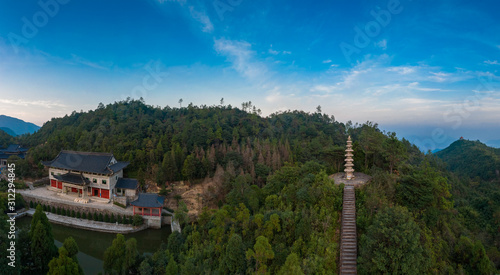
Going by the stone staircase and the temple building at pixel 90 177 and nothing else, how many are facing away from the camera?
0

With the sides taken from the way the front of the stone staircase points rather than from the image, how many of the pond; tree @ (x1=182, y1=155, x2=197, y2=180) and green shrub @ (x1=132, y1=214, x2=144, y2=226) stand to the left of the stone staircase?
0

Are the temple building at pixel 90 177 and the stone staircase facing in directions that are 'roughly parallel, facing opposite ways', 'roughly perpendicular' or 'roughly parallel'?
roughly parallel

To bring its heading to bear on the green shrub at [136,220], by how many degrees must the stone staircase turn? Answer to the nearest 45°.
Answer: approximately 90° to its right

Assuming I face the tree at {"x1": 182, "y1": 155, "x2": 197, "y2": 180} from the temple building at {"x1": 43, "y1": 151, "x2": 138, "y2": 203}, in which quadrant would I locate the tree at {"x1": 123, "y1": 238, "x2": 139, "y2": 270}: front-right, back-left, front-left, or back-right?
front-right

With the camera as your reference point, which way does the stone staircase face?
facing the viewer

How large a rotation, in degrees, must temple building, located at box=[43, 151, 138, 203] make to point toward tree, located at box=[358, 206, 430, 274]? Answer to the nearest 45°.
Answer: approximately 45° to its left

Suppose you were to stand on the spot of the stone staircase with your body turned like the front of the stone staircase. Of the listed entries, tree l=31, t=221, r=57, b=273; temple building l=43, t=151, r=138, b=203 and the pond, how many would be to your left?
0

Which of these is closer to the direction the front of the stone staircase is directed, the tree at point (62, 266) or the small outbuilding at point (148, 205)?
the tree

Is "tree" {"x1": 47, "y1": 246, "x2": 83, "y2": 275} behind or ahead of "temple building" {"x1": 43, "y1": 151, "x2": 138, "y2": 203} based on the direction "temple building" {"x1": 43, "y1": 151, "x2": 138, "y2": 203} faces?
ahead

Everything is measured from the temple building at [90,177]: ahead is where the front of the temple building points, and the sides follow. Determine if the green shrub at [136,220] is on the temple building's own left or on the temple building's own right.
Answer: on the temple building's own left

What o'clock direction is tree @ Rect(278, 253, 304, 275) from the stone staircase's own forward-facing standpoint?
The tree is roughly at 1 o'clock from the stone staircase.

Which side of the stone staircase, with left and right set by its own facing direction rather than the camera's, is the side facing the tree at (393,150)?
back
